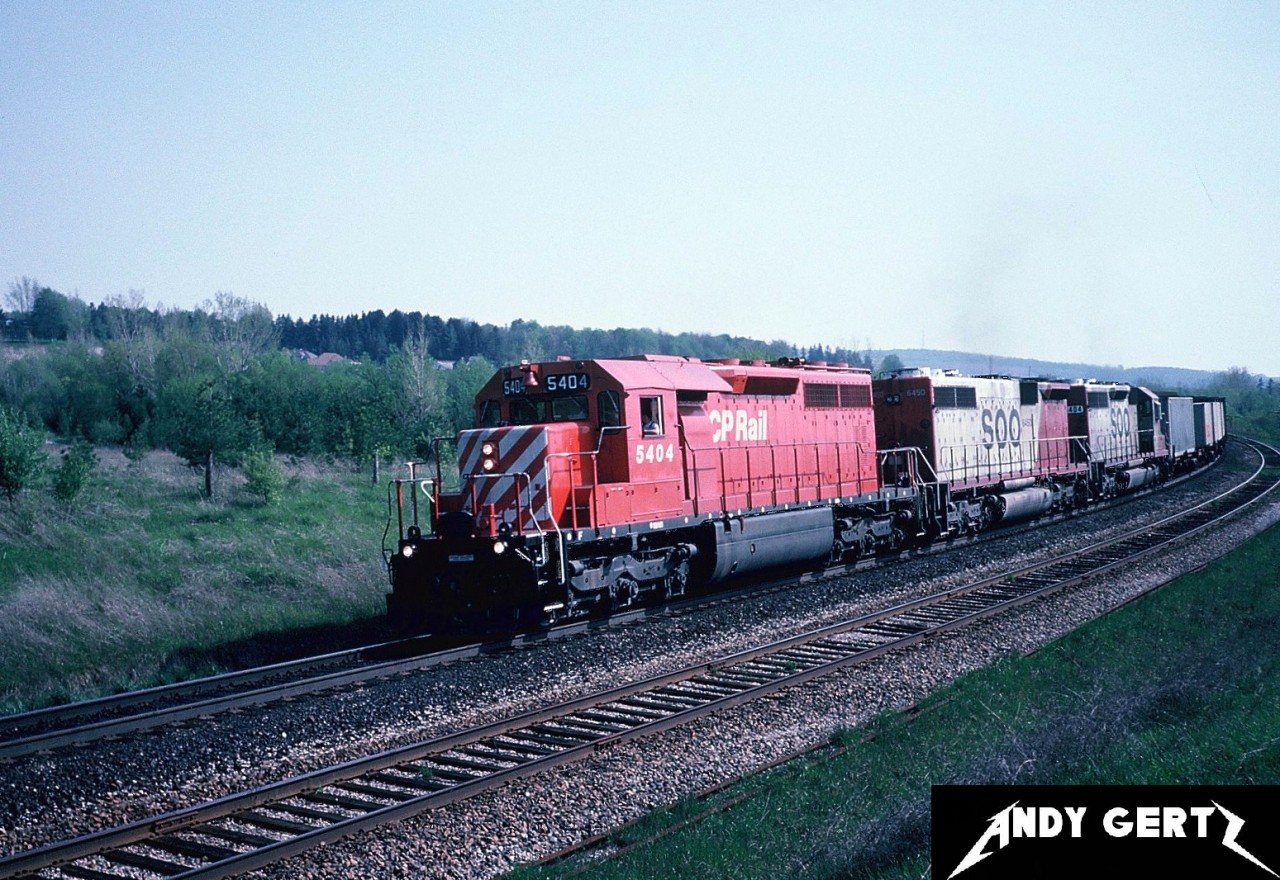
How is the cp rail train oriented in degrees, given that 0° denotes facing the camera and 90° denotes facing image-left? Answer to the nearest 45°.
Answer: approximately 45°

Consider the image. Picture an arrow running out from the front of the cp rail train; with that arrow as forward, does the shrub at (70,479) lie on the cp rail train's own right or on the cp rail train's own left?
on the cp rail train's own right

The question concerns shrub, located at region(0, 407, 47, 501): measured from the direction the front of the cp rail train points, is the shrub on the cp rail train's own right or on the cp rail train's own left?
on the cp rail train's own right

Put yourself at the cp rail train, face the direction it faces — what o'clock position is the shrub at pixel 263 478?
The shrub is roughly at 3 o'clock from the cp rail train.
